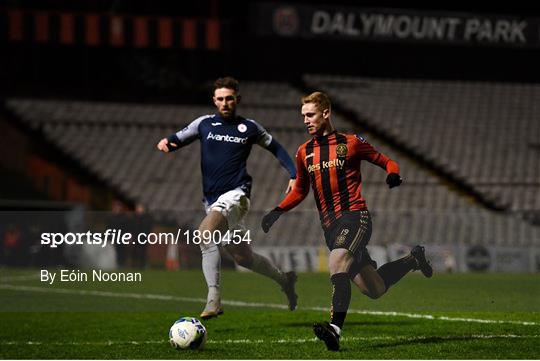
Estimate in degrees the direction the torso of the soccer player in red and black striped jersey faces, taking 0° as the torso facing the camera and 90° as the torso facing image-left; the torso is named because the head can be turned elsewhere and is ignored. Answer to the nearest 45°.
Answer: approximately 45°
